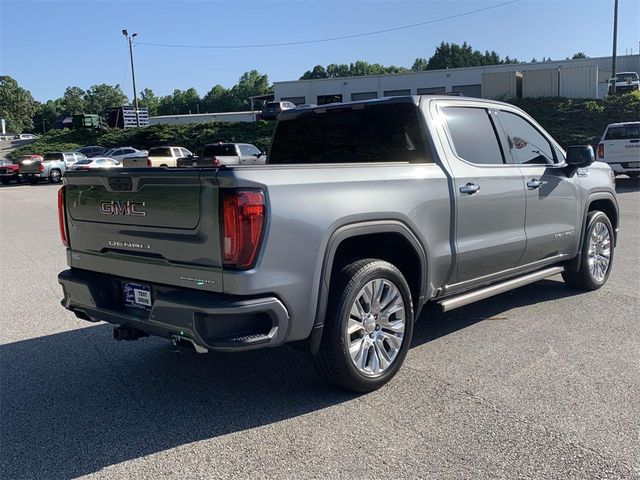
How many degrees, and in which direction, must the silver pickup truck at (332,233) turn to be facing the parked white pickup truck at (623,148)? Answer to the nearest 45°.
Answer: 0° — it already faces it

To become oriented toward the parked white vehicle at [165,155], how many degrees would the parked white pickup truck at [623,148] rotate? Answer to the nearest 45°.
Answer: approximately 90° to its left

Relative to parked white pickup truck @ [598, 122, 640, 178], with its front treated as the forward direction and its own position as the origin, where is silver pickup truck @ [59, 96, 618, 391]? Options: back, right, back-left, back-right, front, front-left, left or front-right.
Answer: back

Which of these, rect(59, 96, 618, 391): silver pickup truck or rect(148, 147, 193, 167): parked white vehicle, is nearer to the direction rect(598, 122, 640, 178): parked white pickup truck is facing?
the parked white vehicle

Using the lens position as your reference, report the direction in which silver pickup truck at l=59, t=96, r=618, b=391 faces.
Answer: facing away from the viewer and to the right of the viewer

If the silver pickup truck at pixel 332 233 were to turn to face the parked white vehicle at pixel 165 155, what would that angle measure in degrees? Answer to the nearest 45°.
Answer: approximately 45° to its left

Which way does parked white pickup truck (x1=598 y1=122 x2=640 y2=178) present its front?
away from the camera
